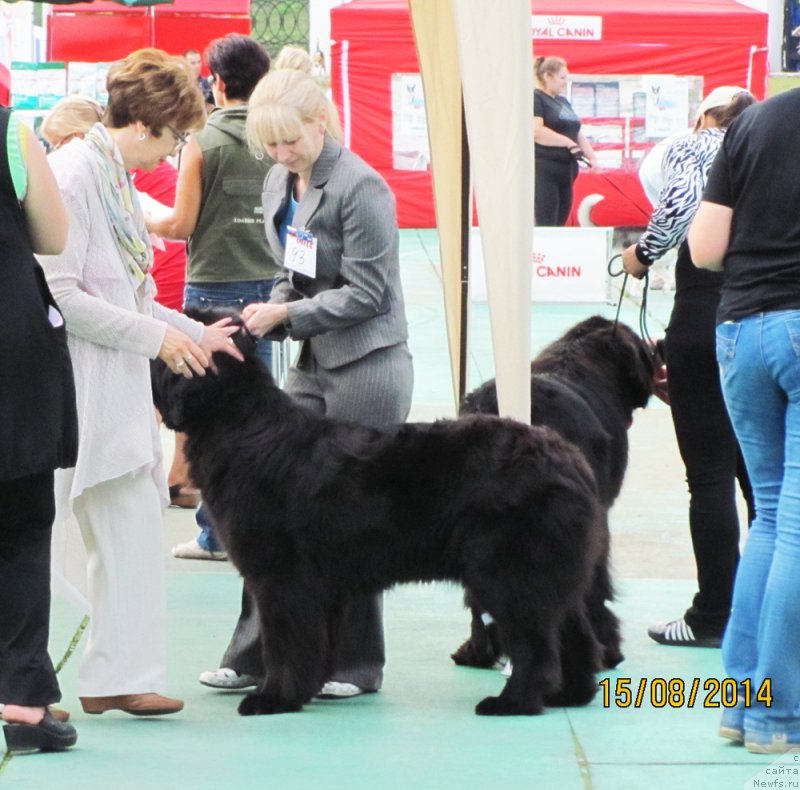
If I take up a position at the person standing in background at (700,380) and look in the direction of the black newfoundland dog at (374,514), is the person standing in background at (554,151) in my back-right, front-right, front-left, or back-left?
back-right

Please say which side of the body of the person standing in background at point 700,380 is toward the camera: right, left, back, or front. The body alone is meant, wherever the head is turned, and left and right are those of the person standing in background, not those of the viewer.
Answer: left

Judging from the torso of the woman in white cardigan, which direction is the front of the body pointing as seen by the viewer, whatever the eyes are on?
to the viewer's right

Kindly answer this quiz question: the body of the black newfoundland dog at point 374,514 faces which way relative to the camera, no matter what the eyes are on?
to the viewer's left

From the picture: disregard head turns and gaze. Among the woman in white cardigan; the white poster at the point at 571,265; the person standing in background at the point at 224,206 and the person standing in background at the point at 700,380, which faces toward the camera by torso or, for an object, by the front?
the white poster

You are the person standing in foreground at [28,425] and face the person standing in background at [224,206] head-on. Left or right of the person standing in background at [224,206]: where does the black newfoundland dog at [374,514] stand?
right

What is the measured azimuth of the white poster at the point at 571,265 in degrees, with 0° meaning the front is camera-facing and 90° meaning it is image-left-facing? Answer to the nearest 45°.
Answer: approximately 0°

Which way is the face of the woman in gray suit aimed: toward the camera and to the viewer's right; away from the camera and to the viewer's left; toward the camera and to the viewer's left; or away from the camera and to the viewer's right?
toward the camera and to the viewer's left

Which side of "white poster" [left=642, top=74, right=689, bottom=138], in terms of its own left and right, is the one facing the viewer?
front

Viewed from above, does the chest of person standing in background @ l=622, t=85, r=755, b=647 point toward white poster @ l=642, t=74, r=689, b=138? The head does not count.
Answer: no

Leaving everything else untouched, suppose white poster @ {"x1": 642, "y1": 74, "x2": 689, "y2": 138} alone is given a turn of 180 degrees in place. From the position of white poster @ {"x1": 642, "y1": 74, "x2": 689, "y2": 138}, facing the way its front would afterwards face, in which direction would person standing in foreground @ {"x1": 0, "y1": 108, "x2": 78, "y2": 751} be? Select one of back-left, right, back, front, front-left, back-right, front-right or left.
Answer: back

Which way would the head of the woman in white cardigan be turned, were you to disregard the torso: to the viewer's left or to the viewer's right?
to the viewer's right

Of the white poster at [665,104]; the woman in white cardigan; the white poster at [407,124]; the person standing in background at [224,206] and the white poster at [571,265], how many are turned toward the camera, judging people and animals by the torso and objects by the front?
3

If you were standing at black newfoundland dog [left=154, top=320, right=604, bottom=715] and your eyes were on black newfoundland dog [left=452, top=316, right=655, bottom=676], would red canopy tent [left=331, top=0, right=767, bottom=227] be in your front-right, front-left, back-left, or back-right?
front-left

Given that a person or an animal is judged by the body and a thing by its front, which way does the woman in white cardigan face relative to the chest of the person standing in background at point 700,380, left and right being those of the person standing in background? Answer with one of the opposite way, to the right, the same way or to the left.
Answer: the opposite way

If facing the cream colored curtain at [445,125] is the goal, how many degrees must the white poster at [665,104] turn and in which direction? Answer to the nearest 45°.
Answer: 0° — it already faces it

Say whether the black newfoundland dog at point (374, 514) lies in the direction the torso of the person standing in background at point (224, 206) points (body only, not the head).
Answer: no

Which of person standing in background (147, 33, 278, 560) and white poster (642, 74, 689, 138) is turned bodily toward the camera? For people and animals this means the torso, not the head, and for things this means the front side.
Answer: the white poster
